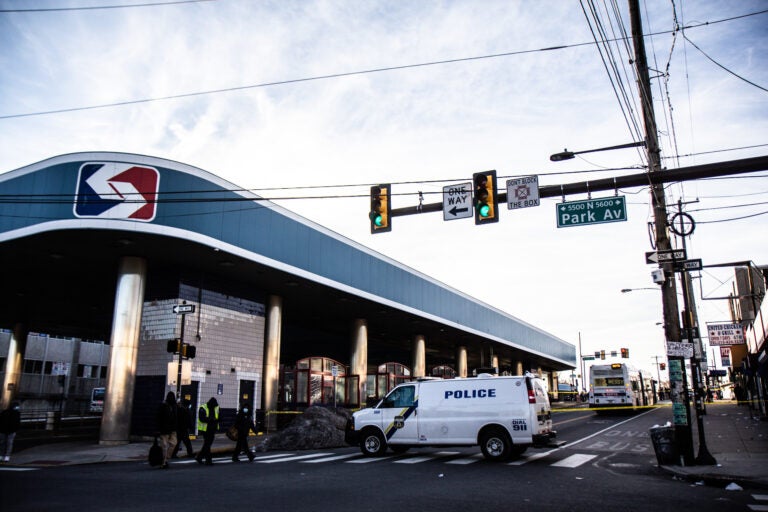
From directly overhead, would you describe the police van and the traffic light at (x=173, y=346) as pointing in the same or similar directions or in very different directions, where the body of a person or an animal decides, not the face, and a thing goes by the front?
very different directions

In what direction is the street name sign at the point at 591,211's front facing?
toward the camera

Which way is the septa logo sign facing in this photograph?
toward the camera

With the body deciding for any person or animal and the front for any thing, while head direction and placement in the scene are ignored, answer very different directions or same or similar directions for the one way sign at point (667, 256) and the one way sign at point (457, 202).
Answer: same or similar directions

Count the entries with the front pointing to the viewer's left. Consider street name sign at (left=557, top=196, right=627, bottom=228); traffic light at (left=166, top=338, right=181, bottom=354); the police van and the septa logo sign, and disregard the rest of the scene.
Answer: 1

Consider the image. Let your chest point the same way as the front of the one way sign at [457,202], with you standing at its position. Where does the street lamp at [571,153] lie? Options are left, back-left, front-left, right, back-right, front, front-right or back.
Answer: left

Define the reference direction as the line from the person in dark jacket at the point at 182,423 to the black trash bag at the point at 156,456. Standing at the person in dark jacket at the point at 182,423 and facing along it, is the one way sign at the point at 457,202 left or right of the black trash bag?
left

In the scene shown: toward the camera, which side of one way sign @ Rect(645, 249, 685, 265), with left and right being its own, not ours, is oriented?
front

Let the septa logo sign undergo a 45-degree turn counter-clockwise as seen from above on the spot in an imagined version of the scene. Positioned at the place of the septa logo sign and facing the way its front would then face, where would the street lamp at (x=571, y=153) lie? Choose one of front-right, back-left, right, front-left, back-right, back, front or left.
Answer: front

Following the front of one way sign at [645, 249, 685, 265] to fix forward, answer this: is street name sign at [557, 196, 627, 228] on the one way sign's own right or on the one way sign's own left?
on the one way sign's own right

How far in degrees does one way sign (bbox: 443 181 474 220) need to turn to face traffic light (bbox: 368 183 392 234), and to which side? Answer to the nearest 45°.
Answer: approximately 90° to its right

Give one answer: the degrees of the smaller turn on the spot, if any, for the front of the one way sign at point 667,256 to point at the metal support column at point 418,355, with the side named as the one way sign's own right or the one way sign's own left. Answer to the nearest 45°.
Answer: approximately 135° to the one way sign's own right

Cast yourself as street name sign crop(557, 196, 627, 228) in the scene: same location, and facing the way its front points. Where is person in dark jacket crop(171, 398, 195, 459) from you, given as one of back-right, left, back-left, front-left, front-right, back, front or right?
right

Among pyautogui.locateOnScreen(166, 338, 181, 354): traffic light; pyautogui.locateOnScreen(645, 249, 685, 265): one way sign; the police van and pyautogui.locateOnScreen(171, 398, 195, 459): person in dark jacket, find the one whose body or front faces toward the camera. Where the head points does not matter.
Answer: the one way sign
